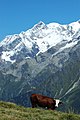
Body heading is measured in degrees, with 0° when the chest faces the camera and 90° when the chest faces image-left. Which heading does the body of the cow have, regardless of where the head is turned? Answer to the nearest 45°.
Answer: approximately 270°
